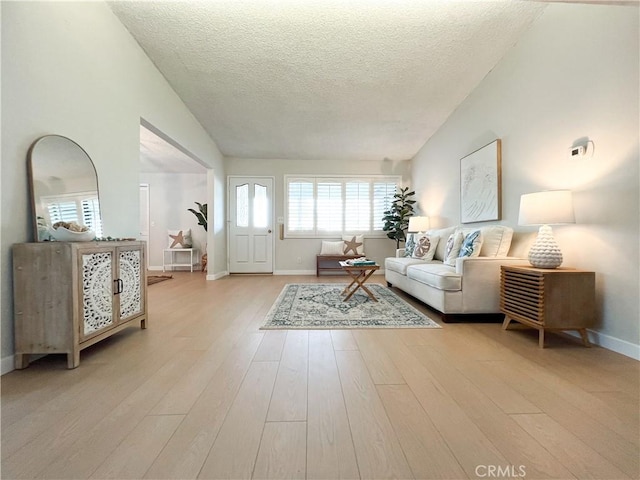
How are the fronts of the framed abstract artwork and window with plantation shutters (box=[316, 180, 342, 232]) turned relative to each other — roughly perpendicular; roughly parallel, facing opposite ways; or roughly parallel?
roughly perpendicular

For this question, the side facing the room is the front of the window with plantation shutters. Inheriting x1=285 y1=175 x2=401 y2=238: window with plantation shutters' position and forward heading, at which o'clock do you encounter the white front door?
The white front door is roughly at 3 o'clock from the window with plantation shutters.

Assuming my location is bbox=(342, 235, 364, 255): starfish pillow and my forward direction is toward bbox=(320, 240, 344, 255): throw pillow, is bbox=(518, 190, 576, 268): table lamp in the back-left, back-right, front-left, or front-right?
back-left

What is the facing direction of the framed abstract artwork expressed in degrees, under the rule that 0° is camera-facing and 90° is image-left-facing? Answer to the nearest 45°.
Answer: approximately 45°
